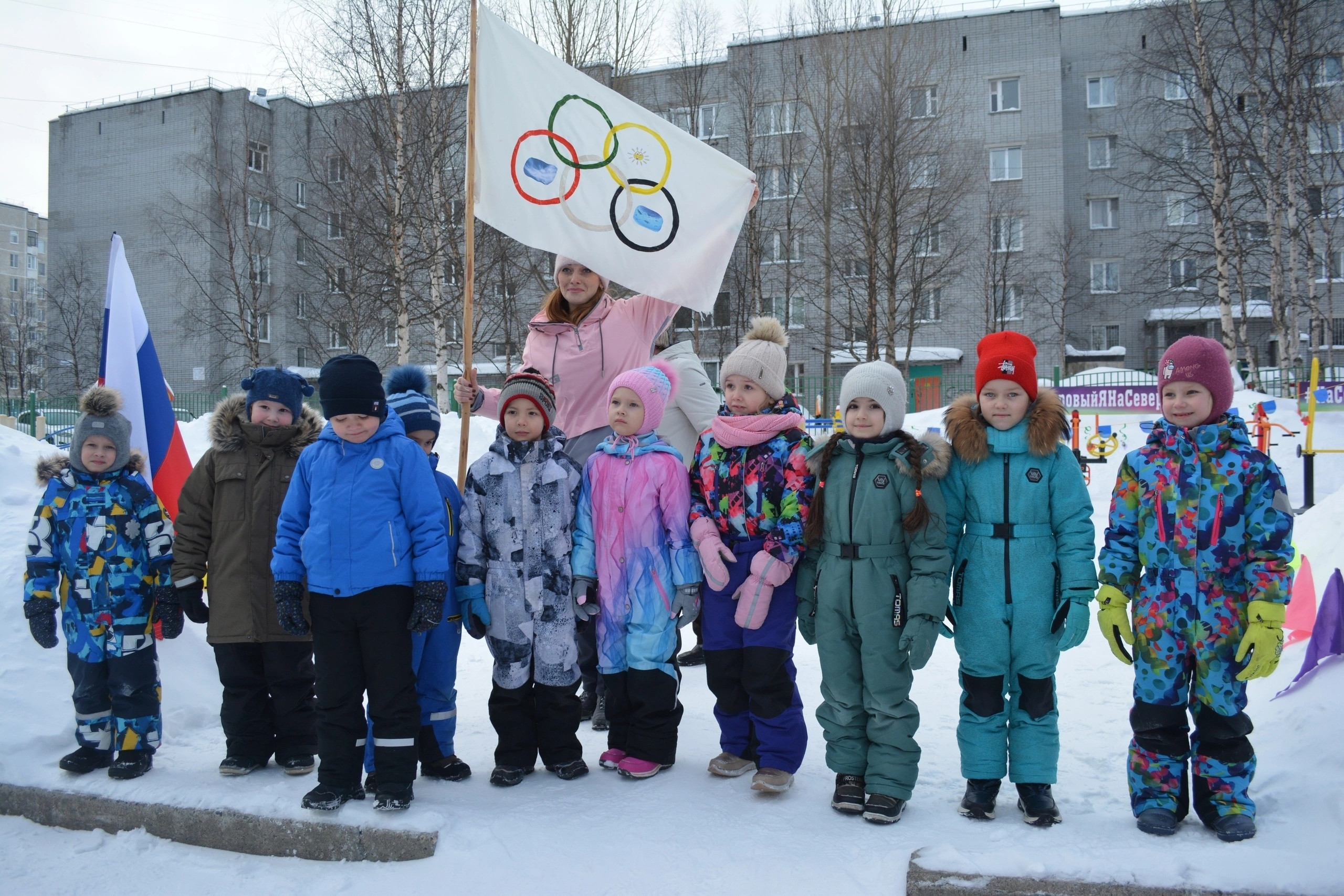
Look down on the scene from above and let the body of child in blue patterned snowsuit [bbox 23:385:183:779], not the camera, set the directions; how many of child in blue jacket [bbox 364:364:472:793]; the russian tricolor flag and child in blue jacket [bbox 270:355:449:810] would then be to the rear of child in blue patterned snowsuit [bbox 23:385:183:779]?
1

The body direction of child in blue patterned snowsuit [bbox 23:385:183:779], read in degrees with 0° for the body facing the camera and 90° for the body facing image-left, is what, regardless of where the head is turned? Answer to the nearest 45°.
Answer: approximately 0°

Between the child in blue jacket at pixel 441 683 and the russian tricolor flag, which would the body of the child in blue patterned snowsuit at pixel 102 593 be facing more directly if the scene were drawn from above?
the child in blue jacket

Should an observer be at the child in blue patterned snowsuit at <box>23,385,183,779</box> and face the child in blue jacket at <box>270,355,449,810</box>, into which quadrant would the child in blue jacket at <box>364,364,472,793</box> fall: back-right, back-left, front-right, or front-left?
front-left

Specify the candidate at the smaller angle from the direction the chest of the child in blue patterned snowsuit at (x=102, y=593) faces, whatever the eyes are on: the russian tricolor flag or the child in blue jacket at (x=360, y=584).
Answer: the child in blue jacket

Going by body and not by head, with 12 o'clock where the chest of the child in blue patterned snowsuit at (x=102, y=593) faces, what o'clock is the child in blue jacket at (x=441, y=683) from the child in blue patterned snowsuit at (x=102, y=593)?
the child in blue jacket at (x=441, y=683) is roughly at 10 o'clock from the child in blue patterned snowsuit at (x=102, y=593).

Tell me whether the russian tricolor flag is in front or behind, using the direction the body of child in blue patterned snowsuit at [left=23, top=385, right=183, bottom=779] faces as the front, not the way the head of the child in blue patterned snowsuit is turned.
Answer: behind

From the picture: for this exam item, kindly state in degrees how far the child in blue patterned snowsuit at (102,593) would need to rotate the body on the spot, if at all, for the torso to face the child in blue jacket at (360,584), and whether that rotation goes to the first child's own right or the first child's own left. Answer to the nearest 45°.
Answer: approximately 45° to the first child's own left
